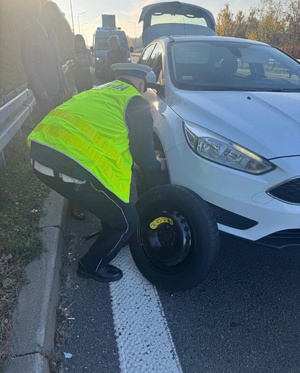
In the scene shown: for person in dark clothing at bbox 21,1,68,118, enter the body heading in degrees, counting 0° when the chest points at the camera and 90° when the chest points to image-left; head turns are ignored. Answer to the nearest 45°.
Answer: approximately 315°

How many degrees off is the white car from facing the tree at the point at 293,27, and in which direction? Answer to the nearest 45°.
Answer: approximately 135° to its left

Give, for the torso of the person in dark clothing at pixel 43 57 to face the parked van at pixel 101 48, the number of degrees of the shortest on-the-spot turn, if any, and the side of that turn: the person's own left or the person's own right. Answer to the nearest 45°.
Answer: approximately 135° to the person's own left

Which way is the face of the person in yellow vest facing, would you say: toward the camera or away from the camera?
away from the camera

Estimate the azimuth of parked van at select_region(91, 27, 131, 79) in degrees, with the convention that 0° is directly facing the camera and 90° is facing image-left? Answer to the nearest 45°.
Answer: approximately 0°

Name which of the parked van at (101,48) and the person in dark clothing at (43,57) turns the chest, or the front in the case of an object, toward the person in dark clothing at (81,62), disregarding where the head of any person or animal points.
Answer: the parked van

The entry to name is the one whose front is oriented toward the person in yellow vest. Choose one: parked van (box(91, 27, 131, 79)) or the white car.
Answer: the parked van

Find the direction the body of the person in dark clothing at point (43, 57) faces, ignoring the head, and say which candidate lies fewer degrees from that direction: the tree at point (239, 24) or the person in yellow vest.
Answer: the person in yellow vest

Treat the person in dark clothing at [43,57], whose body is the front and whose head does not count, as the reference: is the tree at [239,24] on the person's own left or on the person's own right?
on the person's own left

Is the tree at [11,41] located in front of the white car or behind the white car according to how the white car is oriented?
behind
